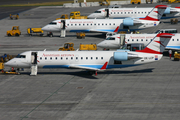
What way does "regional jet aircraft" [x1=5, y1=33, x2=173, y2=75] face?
to the viewer's left
